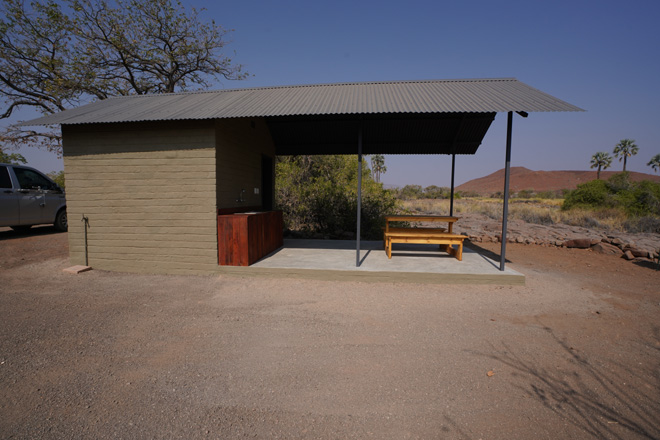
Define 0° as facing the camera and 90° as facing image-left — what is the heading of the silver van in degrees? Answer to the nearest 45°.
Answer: approximately 270°

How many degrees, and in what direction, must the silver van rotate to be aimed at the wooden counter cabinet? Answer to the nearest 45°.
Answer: approximately 90° to its right

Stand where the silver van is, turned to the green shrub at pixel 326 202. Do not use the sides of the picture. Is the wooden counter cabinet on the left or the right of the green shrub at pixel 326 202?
right
